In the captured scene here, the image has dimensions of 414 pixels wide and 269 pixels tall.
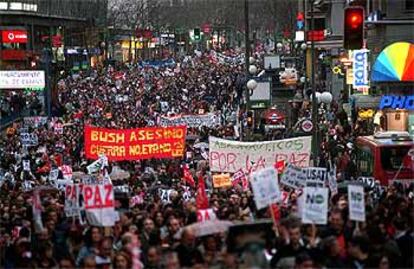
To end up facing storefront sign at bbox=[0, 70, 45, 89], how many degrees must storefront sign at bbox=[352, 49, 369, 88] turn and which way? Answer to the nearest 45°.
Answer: approximately 90° to its right

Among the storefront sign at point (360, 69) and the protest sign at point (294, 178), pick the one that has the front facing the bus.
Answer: the storefront sign

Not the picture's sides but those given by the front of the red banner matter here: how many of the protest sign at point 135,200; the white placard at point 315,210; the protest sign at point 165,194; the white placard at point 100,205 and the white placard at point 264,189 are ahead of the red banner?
5

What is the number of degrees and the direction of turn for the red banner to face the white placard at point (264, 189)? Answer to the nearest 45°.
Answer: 0° — it already faces it

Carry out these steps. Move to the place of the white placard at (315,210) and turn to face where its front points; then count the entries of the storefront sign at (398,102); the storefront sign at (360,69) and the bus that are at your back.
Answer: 3

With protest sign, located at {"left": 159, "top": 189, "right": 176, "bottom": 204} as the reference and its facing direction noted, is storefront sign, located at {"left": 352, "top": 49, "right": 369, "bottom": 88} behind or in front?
behind

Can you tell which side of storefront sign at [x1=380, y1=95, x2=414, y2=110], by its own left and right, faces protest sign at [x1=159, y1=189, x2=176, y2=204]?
front

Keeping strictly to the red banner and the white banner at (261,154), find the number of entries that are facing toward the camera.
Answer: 2

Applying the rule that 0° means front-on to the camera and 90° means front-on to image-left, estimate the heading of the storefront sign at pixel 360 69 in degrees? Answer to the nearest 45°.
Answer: approximately 0°

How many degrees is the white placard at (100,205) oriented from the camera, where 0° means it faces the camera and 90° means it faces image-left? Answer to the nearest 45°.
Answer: approximately 0°
